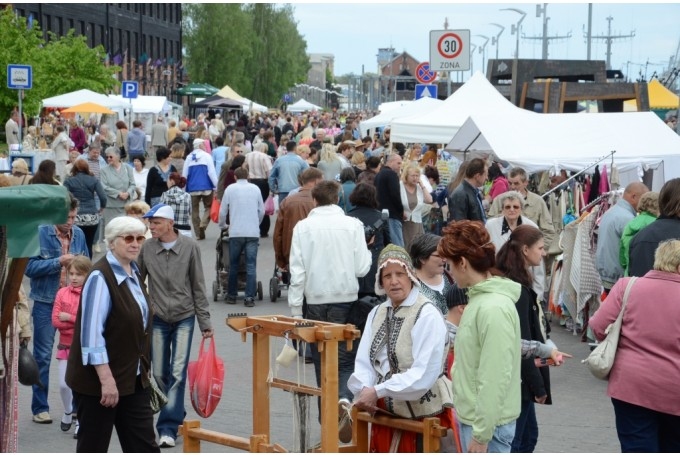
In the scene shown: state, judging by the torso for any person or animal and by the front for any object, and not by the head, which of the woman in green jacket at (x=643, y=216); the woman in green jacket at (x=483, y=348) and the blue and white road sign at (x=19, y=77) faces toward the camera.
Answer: the blue and white road sign

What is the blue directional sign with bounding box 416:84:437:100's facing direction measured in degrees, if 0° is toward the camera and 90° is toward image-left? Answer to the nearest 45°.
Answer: approximately 0°

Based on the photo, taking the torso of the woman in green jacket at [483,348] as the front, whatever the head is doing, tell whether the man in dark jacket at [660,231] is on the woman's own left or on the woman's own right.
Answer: on the woman's own right

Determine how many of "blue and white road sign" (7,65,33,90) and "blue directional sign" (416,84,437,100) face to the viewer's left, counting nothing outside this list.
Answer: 0

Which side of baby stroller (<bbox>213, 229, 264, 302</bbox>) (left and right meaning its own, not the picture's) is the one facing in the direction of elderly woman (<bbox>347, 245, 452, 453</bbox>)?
back

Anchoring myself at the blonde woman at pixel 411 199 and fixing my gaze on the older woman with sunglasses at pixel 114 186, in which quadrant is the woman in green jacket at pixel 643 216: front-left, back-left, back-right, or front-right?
back-left

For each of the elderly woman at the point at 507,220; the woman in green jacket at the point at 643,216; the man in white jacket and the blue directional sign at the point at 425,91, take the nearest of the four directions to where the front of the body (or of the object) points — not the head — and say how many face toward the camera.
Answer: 2

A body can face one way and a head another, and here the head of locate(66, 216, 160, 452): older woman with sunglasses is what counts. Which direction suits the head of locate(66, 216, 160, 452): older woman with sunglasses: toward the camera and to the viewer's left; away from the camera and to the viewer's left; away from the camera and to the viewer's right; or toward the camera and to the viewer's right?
toward the camera and to the viewer's right

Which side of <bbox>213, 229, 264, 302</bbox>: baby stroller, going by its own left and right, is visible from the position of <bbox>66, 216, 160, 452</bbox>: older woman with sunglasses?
back

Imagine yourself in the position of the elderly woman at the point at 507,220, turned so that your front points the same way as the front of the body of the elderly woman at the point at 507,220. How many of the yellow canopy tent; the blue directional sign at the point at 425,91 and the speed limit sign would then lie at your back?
3

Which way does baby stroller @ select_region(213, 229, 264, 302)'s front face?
away from the camera

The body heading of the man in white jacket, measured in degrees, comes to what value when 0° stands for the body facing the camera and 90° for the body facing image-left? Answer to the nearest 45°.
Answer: approximately 180°
